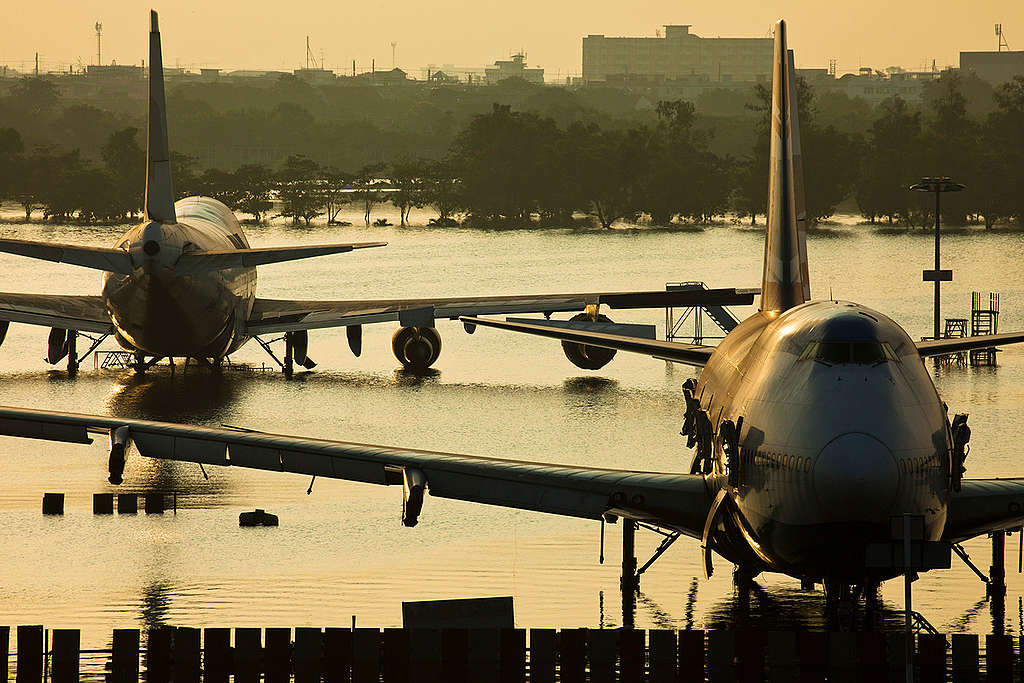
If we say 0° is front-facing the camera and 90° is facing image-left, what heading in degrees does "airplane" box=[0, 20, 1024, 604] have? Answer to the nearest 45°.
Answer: approximately 0°

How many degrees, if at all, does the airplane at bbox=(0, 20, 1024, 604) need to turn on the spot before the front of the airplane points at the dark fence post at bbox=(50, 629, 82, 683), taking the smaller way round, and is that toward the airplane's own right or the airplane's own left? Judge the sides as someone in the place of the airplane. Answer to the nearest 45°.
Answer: approximately 90° to the airplane's own right

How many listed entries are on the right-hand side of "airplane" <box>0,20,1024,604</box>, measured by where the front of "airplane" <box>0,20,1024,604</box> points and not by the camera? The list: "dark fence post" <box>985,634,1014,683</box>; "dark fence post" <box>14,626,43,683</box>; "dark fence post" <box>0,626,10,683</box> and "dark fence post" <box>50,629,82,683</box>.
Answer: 3

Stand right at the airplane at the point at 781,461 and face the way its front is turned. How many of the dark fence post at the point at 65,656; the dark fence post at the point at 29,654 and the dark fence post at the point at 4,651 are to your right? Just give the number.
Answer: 3

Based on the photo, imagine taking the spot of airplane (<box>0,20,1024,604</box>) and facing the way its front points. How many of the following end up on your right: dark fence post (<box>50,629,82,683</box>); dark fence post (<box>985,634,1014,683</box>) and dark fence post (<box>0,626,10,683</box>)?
2
